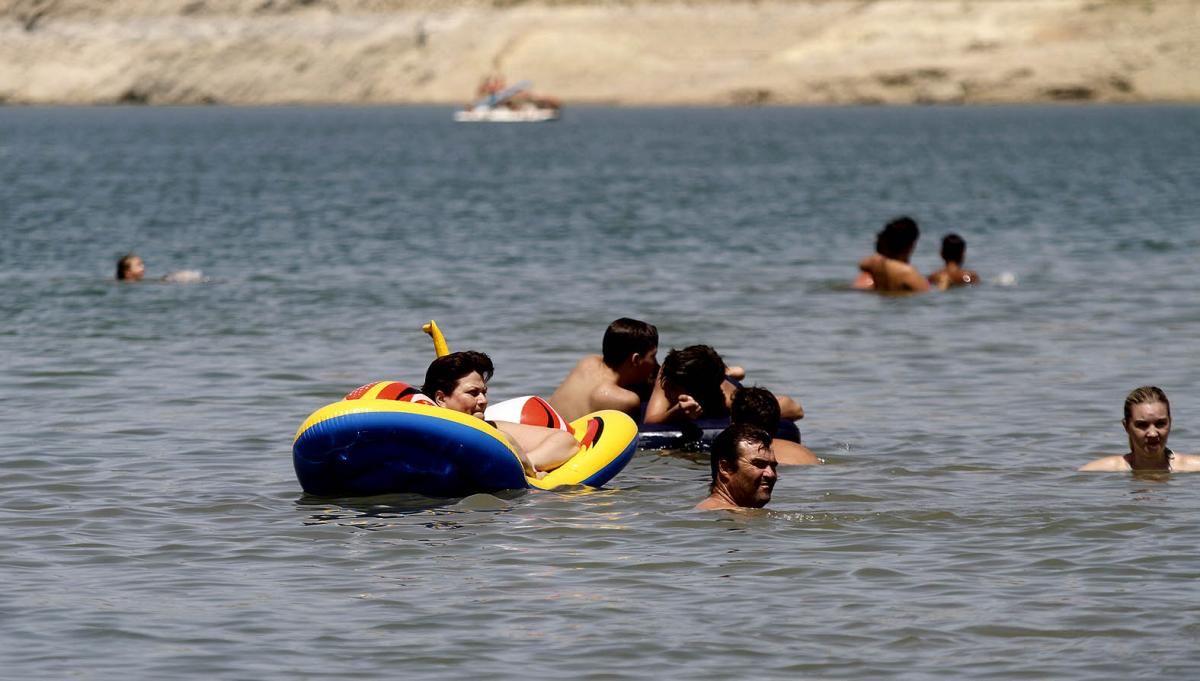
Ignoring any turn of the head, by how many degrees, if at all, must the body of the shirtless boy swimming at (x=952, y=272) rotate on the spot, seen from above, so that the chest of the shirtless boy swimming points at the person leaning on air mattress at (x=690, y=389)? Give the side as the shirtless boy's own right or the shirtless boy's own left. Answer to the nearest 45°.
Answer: approximately 180°

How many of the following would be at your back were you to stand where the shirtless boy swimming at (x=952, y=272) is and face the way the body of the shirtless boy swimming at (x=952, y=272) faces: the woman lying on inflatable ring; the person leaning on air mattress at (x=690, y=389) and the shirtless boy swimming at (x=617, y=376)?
3

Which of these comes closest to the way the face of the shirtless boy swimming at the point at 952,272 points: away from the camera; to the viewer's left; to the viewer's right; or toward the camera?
away from the camera
